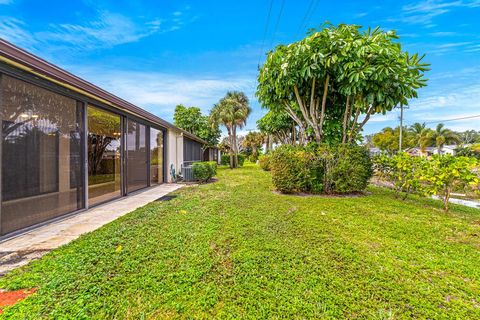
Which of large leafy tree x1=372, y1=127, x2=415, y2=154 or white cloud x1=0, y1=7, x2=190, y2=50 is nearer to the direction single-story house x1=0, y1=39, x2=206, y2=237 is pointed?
the large leafy tree

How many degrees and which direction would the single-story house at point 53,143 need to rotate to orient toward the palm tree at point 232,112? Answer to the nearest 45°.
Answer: approximately 90° to its left

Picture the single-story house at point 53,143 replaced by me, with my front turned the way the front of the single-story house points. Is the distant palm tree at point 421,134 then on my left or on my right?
on my left

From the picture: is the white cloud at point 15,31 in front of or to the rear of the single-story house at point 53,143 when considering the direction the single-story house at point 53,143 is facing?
to the rear

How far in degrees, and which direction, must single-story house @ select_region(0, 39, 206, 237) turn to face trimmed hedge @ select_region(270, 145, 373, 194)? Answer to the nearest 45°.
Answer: approximately 45° to its left

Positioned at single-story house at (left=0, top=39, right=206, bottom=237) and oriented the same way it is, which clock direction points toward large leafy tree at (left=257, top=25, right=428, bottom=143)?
The large leafy tree is roughly at 11 o'clock from the single-story house.

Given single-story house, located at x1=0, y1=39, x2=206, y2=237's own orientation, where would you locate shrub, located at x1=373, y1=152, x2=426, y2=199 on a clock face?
The shrub is roughly at 11 o'clock from the single-story house.

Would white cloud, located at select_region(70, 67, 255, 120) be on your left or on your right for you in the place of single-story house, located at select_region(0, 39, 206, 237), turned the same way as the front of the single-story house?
on your left

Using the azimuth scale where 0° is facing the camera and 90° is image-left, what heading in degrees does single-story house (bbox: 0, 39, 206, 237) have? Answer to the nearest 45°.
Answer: approximately 315°
